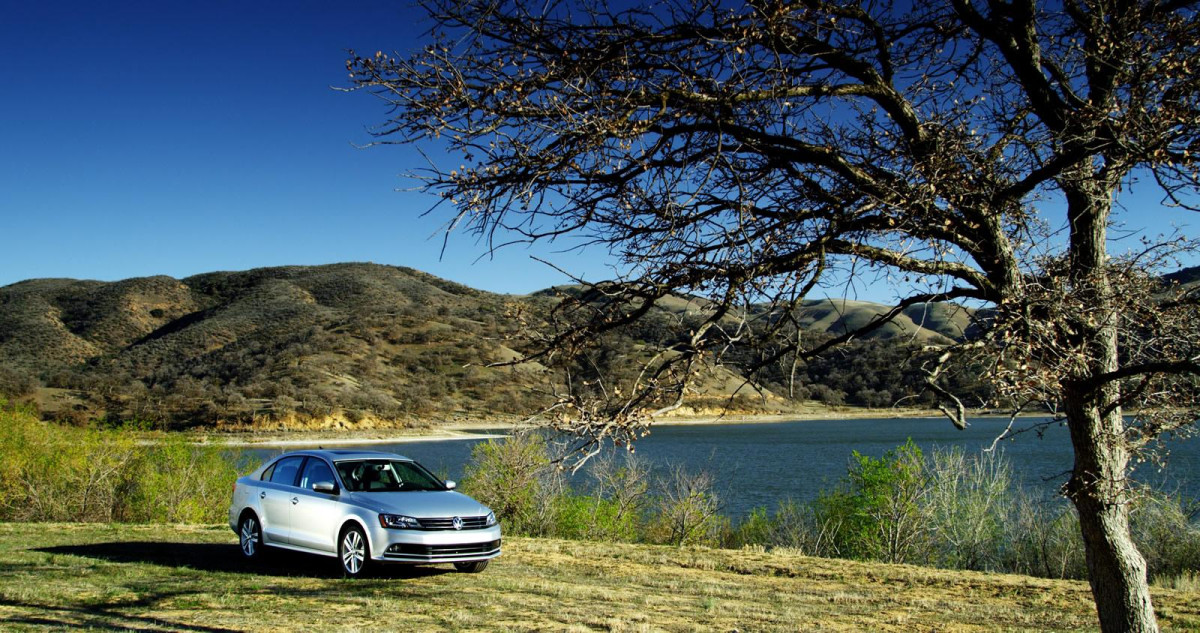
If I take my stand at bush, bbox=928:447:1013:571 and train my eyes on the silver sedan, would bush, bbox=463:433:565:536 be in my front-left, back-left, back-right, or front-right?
front-right

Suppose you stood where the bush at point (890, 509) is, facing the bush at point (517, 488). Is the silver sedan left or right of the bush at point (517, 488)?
left

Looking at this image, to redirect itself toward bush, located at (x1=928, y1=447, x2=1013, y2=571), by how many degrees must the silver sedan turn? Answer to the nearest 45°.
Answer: approximately 90° to its left

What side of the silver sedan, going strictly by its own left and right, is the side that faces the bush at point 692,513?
left

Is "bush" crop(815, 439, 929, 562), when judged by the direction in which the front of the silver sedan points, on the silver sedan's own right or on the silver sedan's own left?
on the silver sedan's own left

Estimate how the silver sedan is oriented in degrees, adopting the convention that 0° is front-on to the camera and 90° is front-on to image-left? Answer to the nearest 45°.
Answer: approximately 315°

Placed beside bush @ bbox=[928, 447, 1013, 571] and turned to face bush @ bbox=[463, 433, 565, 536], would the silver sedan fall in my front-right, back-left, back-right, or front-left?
front-left

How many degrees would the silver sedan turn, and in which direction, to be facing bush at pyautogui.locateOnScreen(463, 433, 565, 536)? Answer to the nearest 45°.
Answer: approximately 135° to its left

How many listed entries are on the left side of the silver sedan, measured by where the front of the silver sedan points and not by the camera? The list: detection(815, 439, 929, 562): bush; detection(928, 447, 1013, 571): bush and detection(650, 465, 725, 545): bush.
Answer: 3
